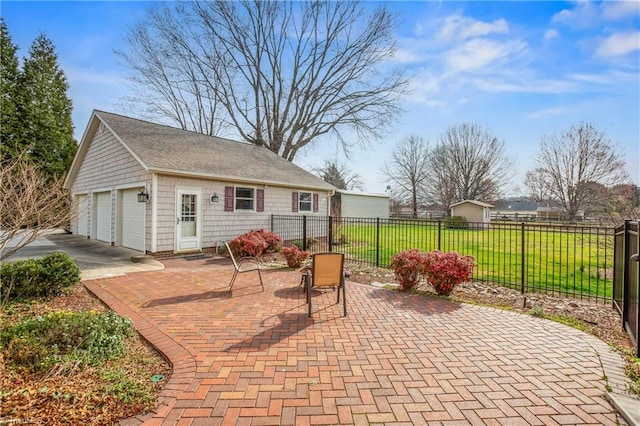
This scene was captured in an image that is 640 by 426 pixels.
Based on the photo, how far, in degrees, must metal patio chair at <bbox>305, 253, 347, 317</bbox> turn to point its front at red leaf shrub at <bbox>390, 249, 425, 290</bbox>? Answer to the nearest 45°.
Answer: approximately 45° to its right

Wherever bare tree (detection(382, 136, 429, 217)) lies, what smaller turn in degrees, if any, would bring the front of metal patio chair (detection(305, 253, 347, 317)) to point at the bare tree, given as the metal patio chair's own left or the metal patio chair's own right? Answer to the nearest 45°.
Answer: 0° — it already faces it

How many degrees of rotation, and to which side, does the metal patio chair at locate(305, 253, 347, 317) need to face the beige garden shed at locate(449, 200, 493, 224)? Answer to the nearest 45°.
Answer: approximately 45° to its right

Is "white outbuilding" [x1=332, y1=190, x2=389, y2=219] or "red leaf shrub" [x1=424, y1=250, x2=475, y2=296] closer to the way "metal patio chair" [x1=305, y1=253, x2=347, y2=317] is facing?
the white outbuilding

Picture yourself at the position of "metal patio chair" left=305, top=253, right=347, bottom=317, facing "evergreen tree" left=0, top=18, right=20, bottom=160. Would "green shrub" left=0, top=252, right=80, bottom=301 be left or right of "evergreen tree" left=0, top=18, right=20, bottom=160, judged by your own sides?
left

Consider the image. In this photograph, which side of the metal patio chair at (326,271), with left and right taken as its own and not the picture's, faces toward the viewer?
back

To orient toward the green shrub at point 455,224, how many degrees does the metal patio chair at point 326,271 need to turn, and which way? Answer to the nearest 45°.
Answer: approximately 45° to its right

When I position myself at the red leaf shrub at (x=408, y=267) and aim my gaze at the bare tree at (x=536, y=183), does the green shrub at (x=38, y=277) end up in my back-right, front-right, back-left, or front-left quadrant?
back-left

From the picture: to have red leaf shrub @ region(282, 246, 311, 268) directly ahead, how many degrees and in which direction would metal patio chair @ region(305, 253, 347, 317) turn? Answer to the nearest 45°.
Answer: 0° — it already faces it

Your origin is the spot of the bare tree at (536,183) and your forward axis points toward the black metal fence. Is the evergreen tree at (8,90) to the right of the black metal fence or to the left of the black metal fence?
right
